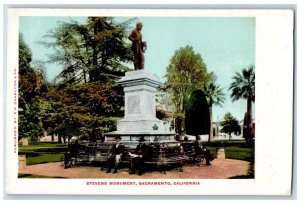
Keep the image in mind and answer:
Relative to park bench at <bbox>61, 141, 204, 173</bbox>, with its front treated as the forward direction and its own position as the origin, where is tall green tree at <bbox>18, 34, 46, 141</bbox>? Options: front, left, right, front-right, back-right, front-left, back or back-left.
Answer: right

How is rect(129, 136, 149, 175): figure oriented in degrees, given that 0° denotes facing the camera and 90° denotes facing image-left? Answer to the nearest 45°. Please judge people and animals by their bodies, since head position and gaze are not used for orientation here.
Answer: approximately 45°

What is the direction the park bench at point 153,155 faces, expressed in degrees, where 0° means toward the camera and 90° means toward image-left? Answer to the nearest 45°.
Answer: approximately 0°

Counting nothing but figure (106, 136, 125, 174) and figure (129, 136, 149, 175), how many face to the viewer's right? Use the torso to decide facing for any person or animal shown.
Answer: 0

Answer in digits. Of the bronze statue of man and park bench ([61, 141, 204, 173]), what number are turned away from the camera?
0
